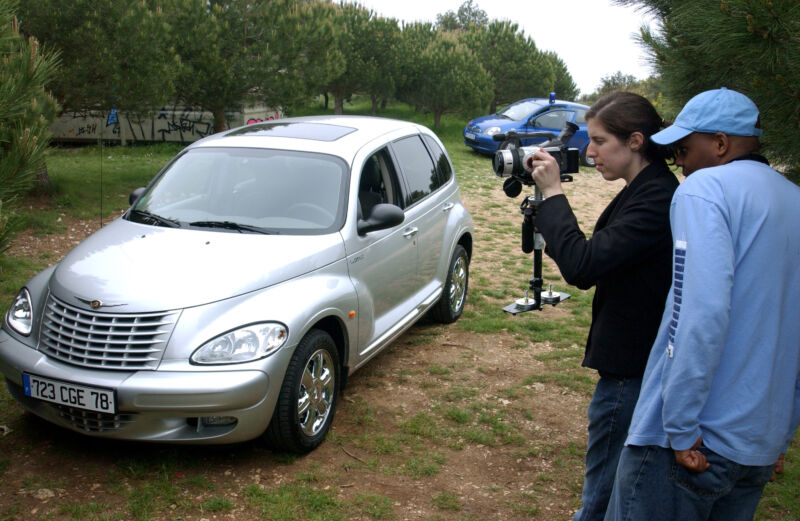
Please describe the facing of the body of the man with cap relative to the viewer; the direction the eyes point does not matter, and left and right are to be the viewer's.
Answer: facing away from the viewer and to the left of the viewer

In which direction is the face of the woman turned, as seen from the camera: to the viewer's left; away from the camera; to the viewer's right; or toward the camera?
to the viewer's left

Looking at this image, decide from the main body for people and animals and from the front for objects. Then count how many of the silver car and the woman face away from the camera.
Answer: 0

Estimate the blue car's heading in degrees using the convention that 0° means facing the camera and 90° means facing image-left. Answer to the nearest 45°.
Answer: approximately 45°

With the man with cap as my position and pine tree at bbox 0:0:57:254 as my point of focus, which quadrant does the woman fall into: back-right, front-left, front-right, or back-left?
front-right

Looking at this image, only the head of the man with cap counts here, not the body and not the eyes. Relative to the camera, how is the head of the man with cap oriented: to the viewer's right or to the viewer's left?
to the viewer's left

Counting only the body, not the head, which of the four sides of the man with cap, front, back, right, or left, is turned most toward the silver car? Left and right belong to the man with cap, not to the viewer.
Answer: front

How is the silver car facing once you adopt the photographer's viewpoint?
facing the viewer and to the left of the viewer

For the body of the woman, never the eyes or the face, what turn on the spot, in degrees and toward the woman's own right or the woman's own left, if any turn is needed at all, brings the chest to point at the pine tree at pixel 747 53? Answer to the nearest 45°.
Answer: approximately 135° to the woman's own right

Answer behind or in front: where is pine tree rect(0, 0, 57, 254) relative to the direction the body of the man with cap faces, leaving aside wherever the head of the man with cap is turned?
in front

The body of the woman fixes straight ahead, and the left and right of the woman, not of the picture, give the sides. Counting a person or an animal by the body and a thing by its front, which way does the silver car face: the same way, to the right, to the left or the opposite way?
to the left

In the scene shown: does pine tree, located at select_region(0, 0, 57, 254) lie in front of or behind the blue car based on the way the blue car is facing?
in front

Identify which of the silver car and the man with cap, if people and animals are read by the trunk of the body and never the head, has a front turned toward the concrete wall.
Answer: the man with cap

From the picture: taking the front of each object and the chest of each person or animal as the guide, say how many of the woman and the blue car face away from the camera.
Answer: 0

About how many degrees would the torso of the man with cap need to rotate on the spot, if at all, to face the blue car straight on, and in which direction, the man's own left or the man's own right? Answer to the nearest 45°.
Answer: approximately 45° to the man's own right

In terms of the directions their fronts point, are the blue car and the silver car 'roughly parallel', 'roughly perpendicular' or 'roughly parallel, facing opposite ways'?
roughly parallel

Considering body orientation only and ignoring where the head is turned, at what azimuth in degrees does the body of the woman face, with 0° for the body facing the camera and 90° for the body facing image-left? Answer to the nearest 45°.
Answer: approximately 90°
